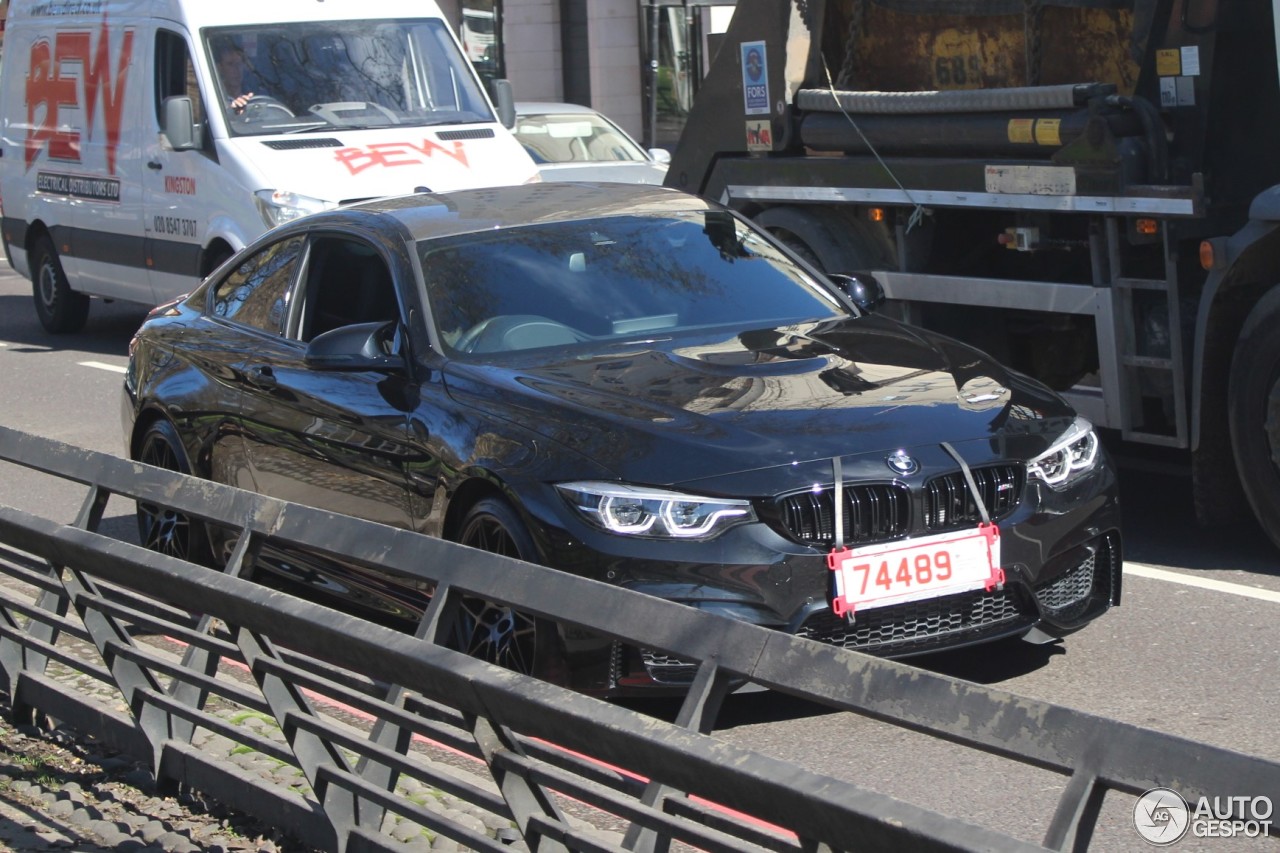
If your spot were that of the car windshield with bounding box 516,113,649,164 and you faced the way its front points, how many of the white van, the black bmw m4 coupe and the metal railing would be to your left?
0

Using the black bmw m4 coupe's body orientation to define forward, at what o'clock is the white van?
The white van is roughly at 7 o'clock from the black bmw m4 coupe.

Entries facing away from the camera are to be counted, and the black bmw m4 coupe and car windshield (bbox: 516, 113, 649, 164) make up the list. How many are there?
0

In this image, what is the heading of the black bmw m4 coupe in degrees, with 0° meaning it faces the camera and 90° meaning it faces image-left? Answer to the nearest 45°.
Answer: approximately 315°

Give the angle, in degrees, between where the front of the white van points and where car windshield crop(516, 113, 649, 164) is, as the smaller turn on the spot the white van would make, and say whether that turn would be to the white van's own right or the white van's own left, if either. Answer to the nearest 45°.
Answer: approximately 90° to the white van's own left

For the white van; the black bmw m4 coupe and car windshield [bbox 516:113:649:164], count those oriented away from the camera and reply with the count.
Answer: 0

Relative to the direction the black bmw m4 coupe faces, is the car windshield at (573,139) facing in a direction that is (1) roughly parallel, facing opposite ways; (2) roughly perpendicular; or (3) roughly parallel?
roughly parallel

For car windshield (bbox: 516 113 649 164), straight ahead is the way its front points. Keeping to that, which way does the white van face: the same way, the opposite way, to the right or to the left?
the same way

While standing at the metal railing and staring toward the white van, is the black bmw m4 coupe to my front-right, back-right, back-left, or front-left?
front-right

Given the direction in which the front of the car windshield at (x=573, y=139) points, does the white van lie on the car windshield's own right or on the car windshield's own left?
on the car windshield's own right

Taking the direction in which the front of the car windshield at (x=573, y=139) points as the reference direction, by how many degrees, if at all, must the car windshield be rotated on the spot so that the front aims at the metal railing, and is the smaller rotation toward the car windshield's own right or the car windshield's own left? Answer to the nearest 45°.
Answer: approximately 45° to the car windshield's own right

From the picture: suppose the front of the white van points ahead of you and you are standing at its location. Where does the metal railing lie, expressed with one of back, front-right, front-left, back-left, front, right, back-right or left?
front-right

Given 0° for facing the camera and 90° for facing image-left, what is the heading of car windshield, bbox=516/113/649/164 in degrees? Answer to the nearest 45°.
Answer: approximately 315°

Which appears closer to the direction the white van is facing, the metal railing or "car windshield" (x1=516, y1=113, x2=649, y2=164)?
the metal railing

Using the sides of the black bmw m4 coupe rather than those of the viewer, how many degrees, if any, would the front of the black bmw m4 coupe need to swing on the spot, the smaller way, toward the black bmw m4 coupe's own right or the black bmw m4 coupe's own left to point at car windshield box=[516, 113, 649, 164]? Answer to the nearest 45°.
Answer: approximately 135° to the black bmw m4 coupe's own left

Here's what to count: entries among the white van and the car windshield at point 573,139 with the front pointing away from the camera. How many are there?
0
